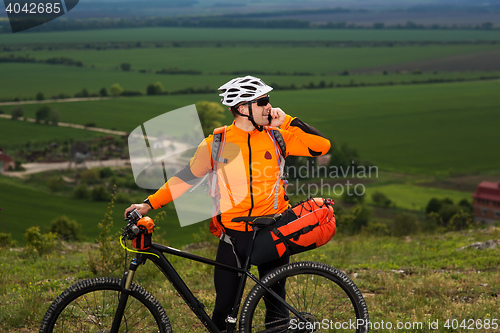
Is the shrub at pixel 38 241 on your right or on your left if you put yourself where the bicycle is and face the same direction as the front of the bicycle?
on your right

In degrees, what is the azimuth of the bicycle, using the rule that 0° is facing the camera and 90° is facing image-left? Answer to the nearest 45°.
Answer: approximately 90°

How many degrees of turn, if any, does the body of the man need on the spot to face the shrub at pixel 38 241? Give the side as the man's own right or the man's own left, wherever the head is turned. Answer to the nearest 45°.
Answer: approximately 135° to the man's own right

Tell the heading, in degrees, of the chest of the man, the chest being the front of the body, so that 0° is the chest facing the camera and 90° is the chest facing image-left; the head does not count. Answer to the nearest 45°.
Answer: approximately 0°
